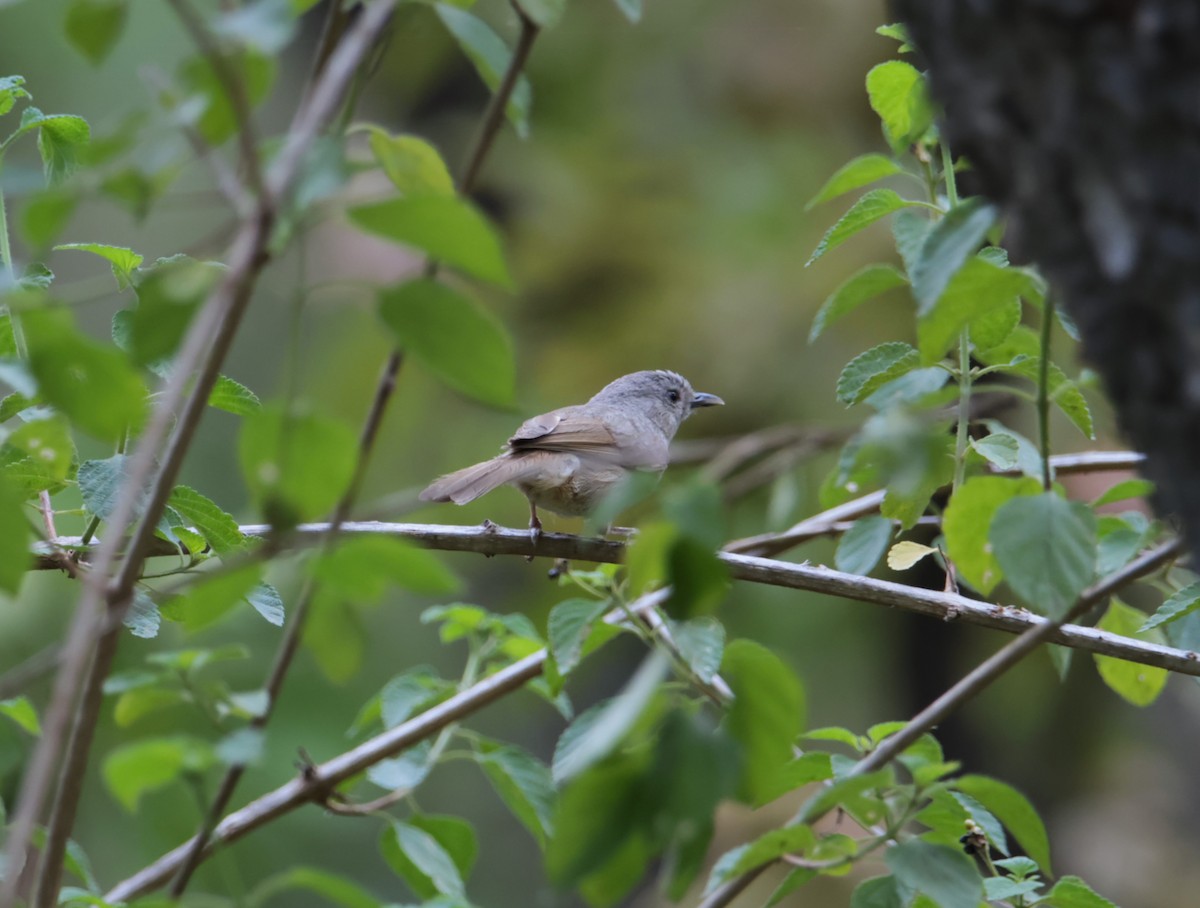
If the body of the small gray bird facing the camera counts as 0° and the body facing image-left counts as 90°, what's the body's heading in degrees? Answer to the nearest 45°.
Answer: approximately 270°

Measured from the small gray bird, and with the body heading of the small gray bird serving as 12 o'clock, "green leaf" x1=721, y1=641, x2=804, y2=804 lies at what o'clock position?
The green leaf is roughly at 3 o'clock from the small gray bird.

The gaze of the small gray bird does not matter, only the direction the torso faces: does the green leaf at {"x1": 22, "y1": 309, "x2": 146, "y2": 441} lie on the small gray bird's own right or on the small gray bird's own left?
on the small gray bird's own right

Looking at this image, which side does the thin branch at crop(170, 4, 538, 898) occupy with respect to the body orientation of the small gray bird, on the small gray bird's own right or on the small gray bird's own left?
on the small gray bird's own right

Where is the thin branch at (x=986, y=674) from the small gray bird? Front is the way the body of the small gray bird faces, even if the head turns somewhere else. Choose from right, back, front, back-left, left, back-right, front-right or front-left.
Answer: right
